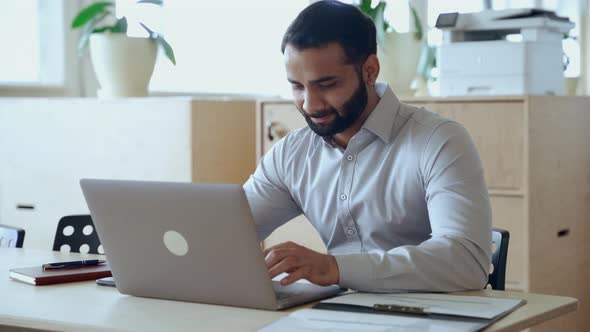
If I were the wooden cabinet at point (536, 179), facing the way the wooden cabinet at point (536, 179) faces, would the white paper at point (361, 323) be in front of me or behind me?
in front

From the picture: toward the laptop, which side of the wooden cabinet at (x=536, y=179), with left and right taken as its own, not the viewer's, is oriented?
front

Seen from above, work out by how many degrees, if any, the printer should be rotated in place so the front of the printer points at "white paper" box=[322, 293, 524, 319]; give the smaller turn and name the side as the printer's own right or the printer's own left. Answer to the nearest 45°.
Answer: approximately 45° to the printer's own left

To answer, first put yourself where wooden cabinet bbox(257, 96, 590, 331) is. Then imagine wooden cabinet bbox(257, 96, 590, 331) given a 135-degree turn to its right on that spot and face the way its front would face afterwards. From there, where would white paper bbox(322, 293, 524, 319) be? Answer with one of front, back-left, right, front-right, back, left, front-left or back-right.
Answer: back

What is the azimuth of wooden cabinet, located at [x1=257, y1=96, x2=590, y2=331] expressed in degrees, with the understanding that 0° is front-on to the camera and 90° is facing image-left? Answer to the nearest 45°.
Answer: approximately 45°

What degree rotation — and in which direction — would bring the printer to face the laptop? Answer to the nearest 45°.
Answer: approximately 45° to its left

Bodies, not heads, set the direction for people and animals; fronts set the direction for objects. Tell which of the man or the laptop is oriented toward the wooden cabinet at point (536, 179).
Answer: the laptop

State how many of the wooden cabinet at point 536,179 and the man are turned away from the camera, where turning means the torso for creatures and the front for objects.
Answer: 0

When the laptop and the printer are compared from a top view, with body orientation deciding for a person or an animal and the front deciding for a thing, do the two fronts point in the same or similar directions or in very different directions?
very different directions
